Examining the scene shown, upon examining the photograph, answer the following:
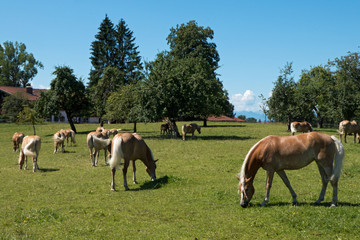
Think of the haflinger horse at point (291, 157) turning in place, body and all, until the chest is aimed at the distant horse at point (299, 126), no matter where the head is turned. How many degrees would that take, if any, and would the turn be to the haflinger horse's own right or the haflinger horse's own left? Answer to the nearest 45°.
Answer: approximately 90° to the haflinger horse's own right

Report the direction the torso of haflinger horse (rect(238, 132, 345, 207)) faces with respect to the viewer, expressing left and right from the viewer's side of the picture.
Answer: facing to the left of the viewer

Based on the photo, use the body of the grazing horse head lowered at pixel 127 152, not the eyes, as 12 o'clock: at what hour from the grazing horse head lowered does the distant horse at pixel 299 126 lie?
The distant horse is roughly at 12 o'clock from the grazing horse head lowered.

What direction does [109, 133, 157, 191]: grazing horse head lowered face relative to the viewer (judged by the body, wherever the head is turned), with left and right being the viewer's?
facing away from the viewer and to the right of the viewer

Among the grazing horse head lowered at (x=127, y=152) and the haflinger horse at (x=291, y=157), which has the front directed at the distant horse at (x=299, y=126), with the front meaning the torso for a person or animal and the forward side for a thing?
the grazing horse head lowered
